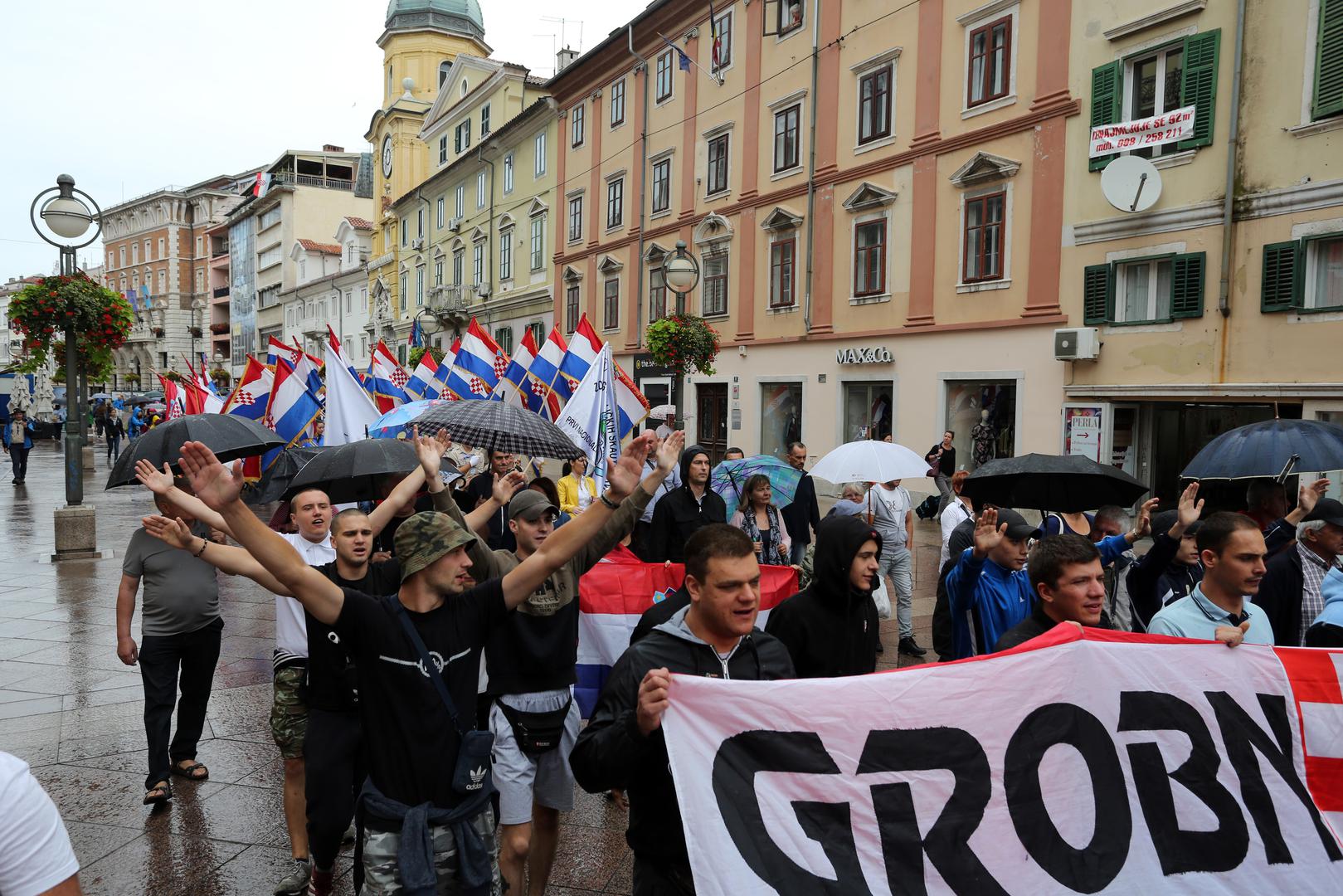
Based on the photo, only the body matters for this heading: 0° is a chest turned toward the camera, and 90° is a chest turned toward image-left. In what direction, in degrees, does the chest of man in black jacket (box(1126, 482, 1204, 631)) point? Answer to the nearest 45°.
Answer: approximately 315°

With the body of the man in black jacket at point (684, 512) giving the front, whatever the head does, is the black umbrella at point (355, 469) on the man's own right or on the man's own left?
on the man's own right

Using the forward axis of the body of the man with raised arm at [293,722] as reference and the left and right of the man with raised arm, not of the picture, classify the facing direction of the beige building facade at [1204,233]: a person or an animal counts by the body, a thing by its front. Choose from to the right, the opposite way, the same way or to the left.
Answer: to the right

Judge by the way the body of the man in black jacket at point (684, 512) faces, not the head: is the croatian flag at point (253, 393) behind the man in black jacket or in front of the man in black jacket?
behind

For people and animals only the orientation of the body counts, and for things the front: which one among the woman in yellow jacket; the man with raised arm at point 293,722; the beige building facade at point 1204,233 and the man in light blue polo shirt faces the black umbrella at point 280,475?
the beige building facade

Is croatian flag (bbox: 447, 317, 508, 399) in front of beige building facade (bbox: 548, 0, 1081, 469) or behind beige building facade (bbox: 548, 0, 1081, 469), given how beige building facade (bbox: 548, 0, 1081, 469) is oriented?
in front

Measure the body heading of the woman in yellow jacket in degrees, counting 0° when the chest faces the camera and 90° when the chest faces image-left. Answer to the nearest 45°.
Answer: approximately 315°

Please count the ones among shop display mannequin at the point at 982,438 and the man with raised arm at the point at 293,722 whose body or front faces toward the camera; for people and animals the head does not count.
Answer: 2

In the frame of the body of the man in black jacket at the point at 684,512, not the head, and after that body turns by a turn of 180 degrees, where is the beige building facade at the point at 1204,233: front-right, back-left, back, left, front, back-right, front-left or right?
right

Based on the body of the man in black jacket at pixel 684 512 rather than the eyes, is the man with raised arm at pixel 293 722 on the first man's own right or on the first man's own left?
on the first man's own right

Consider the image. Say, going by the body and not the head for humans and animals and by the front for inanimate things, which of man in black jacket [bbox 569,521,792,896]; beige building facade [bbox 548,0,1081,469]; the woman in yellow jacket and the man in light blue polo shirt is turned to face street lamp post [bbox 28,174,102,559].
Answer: the beige building facade

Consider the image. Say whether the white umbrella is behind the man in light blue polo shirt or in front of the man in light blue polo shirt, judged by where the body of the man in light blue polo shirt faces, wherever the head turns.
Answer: behind

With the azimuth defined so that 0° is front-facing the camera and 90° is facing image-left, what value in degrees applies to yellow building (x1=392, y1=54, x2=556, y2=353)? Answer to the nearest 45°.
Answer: approximately 45°
